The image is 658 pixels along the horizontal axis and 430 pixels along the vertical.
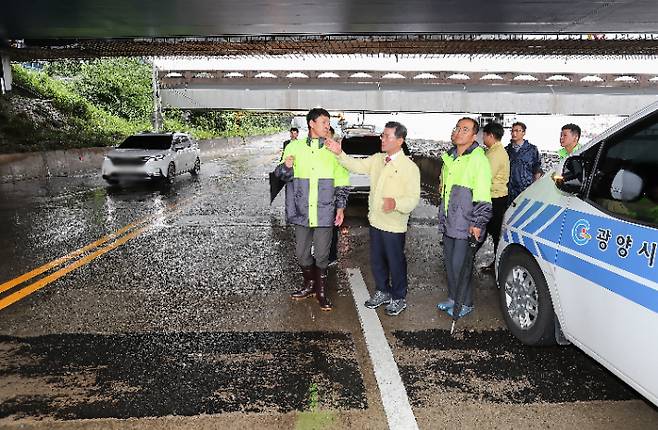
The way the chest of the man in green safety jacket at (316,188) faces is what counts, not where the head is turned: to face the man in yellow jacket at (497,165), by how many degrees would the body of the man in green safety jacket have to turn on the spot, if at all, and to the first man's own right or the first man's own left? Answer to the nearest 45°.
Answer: approximately 135° to the first man's own left

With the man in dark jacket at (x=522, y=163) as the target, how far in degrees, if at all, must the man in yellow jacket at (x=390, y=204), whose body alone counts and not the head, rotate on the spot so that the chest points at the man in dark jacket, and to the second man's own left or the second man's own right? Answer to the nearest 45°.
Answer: approximately 180°

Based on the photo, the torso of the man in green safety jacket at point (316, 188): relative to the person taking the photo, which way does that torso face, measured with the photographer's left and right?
facing the viewer

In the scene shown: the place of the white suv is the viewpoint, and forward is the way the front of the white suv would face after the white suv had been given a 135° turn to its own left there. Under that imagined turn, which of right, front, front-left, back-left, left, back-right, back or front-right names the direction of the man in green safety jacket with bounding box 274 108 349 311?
right

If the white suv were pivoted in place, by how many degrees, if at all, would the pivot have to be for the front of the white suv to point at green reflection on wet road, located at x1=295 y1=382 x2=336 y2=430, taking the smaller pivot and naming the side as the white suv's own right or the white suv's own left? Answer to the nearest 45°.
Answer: approximately 45° to the white suv's own left

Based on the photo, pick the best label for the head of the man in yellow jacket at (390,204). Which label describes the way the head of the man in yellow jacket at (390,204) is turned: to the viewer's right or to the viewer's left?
to the viewer's left

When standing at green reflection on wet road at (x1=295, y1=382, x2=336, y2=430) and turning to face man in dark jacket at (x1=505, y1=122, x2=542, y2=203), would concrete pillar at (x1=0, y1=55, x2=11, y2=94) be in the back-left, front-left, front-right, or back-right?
front-left
